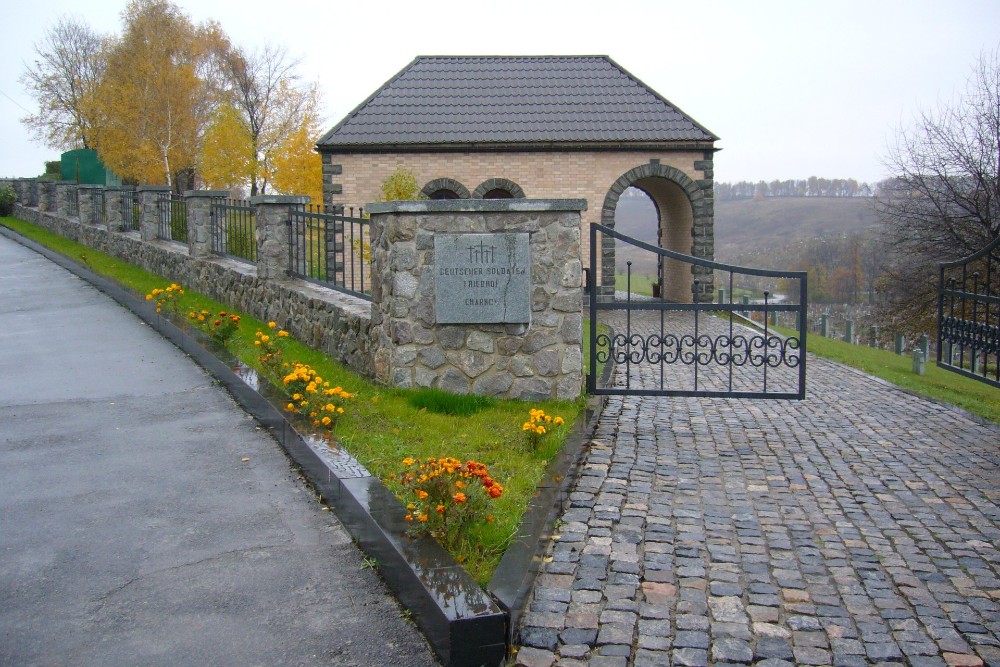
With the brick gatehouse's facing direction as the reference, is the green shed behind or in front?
behind

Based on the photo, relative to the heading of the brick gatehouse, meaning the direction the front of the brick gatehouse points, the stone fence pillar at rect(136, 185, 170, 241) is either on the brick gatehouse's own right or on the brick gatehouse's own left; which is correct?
on the brick gatehouse's own right

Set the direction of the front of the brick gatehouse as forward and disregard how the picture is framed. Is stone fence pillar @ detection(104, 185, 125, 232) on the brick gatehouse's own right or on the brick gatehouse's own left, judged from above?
on the brick gatehouse's own right

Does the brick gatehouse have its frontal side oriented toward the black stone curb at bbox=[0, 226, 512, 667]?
yes

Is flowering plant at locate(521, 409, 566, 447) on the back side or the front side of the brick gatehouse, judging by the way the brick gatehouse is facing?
on the front side

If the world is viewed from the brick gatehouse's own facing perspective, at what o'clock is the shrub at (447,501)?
The shrub is roughly at 12 o'clock from the brick gatehouse.

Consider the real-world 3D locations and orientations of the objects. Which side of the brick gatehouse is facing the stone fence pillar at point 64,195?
right

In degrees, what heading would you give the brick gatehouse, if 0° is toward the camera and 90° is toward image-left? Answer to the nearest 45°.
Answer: approximately 0°

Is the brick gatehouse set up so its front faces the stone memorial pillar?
yes
